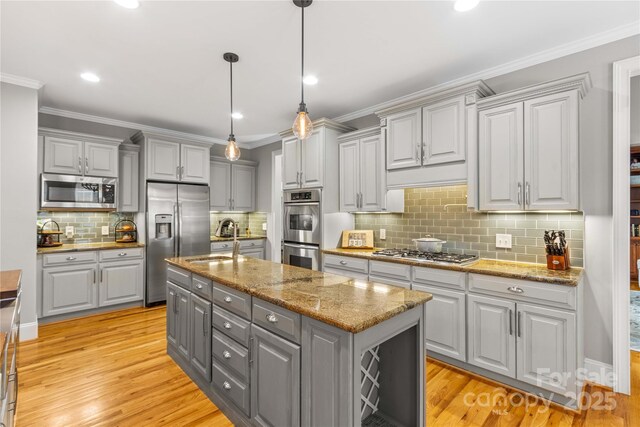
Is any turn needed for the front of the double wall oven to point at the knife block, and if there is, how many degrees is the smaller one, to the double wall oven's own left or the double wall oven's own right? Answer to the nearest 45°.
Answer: approximately 90° to the double wall oven's own left

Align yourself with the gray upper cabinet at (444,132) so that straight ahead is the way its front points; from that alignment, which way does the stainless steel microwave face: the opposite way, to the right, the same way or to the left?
to the left

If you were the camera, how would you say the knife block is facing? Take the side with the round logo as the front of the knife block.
facing the viewer

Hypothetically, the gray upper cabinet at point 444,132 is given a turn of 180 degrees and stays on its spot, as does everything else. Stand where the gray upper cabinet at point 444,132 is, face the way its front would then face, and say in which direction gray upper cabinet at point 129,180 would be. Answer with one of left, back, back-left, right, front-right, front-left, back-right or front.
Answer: back-left

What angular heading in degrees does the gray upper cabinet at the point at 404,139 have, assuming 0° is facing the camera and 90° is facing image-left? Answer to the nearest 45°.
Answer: approximately 45°

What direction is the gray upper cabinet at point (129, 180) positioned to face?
toward the camera

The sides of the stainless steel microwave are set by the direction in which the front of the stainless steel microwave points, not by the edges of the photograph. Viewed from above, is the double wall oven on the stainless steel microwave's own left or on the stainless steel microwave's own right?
on the stainless steel microwave's own left

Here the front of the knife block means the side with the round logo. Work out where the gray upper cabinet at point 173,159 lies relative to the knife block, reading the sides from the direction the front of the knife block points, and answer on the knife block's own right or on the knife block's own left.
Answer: on the knife block's own right

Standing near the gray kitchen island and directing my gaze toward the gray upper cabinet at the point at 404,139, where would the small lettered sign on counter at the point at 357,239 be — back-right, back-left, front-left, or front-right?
front-left

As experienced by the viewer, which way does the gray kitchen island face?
facing the viewer and to the left of the viewer

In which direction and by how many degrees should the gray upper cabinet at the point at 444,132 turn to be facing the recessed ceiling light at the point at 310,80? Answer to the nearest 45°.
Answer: approximately 45° to its right

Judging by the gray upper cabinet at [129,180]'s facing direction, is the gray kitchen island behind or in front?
in front

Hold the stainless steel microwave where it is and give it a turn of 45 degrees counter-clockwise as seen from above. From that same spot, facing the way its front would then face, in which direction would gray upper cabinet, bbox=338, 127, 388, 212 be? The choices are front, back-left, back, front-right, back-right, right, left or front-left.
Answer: front
